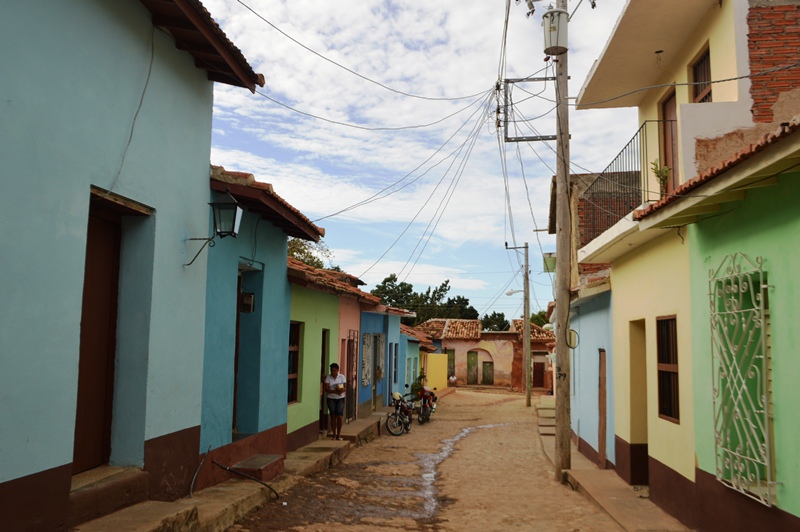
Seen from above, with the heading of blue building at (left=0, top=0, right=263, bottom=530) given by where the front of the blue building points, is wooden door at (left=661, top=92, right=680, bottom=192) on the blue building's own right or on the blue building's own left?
on the blue building's own left

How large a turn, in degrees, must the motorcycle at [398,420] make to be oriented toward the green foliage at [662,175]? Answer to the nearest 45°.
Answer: approximately 45° to its left

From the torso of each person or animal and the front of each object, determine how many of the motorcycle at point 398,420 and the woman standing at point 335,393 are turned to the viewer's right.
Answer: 0

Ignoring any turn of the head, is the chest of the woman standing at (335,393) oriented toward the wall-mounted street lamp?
yes

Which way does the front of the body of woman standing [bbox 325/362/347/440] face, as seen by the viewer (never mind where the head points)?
toward the camera

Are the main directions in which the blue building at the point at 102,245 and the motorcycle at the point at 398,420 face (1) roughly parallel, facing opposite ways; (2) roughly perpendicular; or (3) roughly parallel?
roughly perpendicular

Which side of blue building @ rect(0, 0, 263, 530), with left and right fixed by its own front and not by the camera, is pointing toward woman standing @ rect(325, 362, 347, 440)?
left

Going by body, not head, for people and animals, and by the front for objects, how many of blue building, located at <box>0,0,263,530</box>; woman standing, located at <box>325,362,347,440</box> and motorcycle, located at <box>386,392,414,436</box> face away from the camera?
0

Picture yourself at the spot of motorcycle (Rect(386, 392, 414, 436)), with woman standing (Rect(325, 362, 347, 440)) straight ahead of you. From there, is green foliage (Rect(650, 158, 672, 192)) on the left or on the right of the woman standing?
left

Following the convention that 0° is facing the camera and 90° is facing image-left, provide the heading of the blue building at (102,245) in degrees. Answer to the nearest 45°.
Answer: approximately 315°

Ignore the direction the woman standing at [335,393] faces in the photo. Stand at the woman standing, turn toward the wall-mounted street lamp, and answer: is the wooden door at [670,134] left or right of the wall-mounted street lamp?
left

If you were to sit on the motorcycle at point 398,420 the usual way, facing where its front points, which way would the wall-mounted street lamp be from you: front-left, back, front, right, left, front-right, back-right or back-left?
front-left

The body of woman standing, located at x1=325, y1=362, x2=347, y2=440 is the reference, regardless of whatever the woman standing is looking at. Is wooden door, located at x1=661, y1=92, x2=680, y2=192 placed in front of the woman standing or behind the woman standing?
in front

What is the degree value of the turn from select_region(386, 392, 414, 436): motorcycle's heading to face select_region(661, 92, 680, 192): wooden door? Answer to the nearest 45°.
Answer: approximately 45° to its left

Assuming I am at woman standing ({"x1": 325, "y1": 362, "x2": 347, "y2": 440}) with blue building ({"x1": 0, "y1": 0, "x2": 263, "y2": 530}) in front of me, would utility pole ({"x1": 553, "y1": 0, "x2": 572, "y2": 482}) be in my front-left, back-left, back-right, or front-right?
front-left

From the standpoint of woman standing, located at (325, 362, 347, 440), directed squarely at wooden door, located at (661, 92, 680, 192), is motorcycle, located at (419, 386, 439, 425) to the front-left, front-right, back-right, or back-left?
back-left
